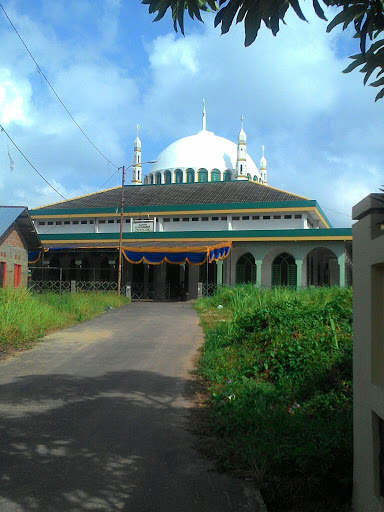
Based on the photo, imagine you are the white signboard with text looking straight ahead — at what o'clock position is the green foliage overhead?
The green foliage overhead is roughly at 12 o'clock from the white signboard with text.

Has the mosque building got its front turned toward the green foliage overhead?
yes

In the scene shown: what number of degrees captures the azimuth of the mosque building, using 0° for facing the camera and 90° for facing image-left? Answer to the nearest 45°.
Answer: approximately 0°
